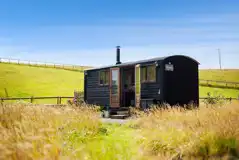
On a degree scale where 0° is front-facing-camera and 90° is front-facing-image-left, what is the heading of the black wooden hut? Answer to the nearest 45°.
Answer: approximately 45°
